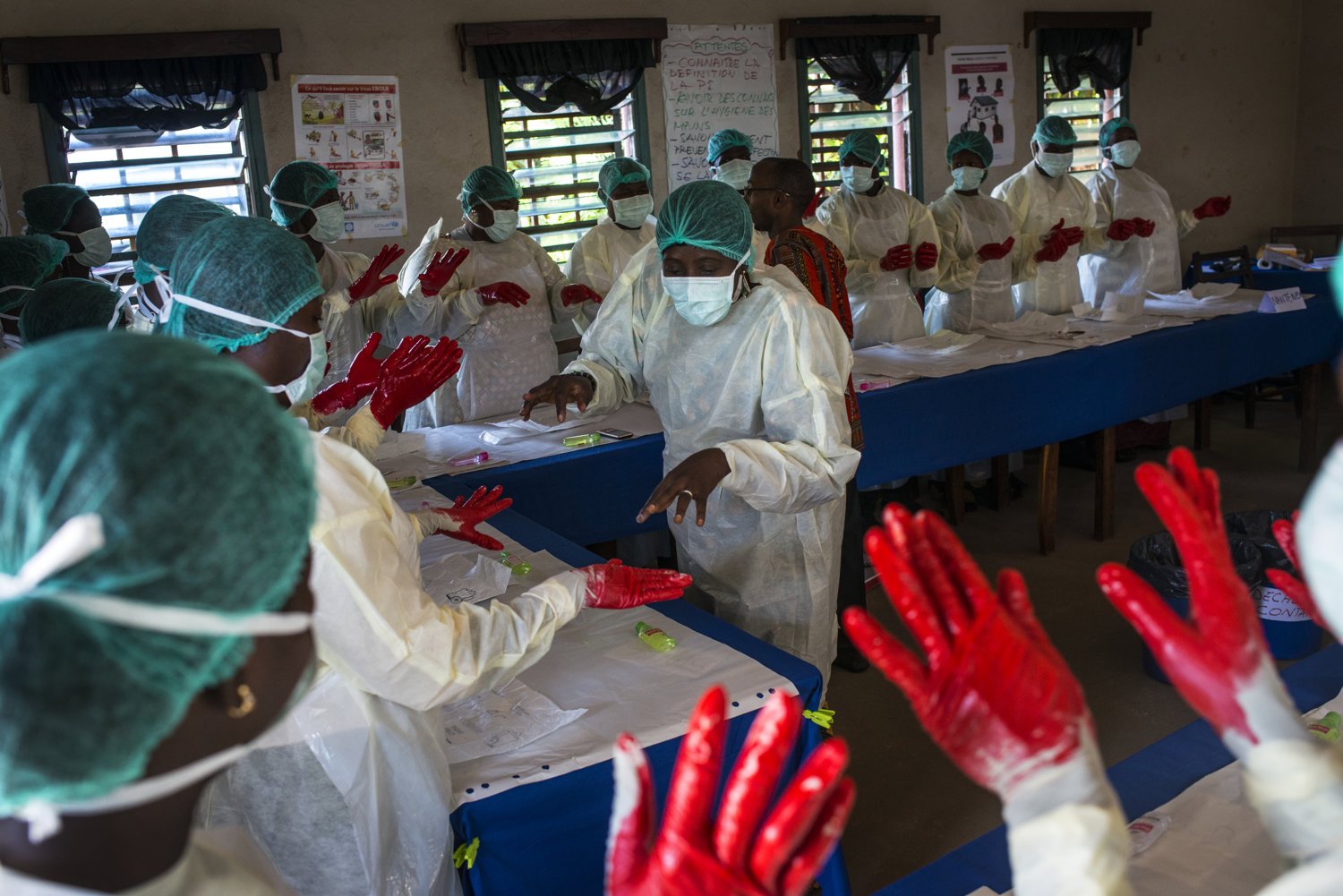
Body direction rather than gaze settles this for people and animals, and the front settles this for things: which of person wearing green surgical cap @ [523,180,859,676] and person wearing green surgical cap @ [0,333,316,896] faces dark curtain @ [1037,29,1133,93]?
person wearing green surgical cap @ [0,333,316,896]

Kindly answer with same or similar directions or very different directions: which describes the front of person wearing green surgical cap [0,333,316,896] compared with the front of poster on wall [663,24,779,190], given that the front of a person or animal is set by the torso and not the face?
very different directions

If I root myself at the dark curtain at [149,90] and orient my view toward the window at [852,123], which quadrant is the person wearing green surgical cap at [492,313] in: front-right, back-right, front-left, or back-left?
front-right

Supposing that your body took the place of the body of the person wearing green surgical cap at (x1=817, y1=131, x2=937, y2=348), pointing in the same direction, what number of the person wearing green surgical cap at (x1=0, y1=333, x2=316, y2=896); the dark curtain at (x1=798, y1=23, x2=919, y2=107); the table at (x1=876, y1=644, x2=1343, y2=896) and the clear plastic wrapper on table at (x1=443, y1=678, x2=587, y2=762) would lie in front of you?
3

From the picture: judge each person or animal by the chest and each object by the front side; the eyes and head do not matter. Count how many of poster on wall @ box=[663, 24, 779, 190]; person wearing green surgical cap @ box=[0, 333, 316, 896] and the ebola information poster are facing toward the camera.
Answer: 2

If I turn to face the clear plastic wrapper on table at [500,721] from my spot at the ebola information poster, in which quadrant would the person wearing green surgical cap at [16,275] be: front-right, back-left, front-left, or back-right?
front-right

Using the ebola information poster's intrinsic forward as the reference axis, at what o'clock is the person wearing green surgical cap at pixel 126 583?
The person wearing green surgical cap is roughly at 12 o'clock from the ebola information poster.

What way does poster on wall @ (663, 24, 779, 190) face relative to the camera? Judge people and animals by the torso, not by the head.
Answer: toward the camera

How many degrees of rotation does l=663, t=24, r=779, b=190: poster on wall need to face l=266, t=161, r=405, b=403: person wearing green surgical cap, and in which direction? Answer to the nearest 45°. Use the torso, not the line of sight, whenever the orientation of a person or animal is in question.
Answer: approximately 45° to its right

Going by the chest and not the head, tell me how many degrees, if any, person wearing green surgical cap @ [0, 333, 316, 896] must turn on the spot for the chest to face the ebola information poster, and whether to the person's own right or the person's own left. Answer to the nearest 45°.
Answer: approximately 45° to the person's own left

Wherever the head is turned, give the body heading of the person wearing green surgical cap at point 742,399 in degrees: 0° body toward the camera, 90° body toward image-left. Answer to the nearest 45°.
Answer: approximately 45°

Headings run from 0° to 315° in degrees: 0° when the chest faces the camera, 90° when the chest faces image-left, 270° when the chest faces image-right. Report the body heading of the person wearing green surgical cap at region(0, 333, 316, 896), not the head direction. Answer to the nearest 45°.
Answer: approximately 225°

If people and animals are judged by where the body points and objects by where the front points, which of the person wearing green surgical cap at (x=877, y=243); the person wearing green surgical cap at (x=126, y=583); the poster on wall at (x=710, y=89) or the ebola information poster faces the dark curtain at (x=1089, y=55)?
the person wearing green surgical cap at (x=126, y=583)

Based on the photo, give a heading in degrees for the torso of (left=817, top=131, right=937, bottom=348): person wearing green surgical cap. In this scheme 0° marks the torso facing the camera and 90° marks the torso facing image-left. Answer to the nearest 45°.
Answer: approximately 0°

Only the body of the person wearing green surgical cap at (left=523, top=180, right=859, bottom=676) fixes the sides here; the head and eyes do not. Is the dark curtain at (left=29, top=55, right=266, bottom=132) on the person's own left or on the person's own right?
on the person's own right
